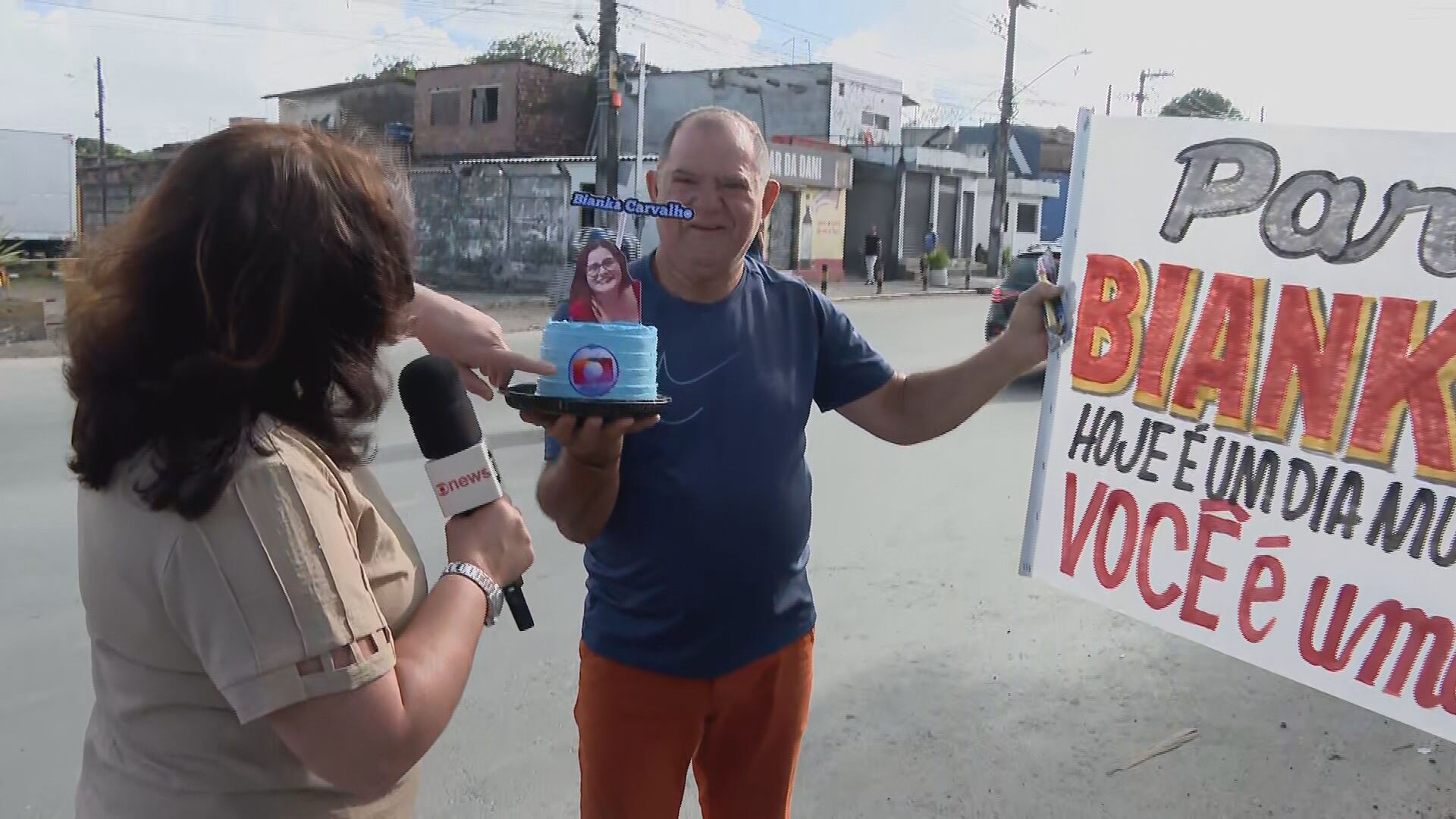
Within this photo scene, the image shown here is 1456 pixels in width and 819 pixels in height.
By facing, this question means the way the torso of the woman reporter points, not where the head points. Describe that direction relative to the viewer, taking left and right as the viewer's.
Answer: facing away from the viewer and to the right of the viewer

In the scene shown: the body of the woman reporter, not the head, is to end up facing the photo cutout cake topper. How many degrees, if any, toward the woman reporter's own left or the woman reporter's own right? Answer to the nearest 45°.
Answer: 0° — they already face it

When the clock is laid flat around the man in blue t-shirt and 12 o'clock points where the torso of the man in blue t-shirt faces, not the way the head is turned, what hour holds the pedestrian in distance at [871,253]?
The pedestrian in distance is roughly at 6 o'clock from the man in blue t-shirt.

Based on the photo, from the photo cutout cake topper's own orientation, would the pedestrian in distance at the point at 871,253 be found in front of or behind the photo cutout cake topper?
behind

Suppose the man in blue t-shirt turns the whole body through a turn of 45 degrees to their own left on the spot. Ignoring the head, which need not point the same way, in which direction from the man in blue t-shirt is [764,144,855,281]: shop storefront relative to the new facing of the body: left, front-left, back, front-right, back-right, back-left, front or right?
back-left

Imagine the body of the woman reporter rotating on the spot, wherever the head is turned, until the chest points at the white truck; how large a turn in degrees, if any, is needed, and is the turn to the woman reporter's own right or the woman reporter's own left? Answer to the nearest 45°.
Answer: approximately 45° to the woman reporter's own left

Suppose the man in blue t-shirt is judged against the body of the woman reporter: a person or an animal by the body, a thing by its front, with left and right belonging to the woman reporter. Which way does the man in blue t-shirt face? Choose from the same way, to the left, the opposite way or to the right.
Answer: the opposite way

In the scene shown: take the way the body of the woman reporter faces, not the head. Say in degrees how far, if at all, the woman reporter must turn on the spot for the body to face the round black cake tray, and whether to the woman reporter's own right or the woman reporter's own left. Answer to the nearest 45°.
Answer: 0° — they already face it

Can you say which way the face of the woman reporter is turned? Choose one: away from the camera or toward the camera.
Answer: away from the camera

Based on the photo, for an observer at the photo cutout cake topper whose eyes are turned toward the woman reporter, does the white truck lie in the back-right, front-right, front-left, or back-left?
back-right

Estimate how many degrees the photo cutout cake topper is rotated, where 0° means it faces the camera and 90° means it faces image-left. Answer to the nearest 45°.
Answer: approximately 0°
